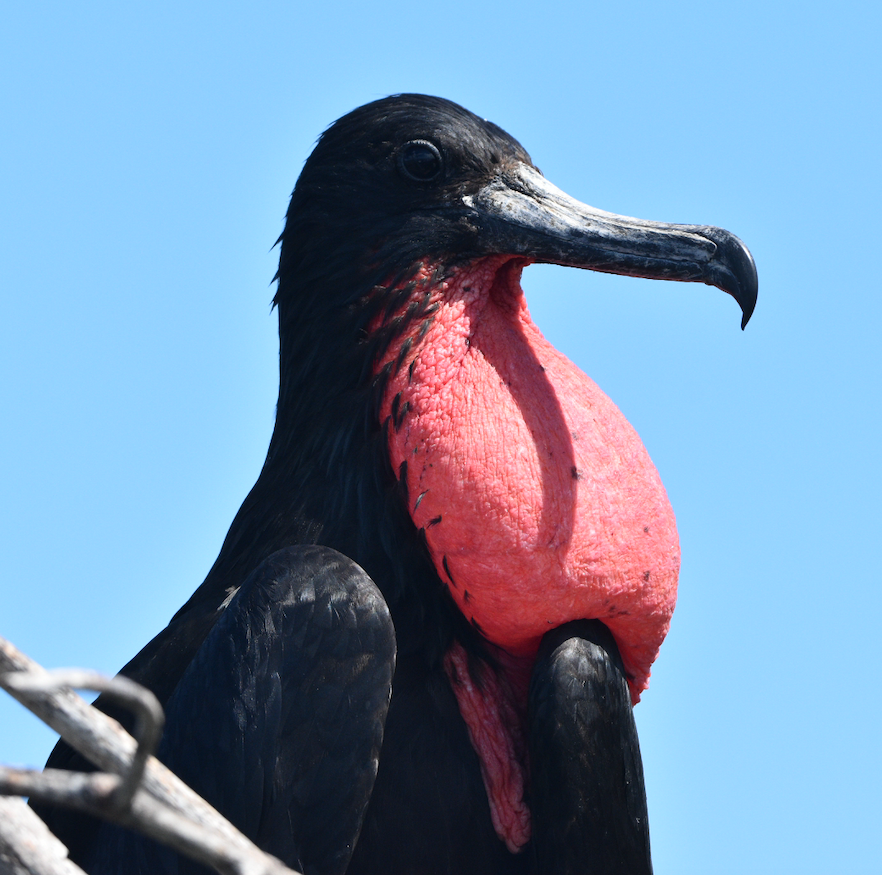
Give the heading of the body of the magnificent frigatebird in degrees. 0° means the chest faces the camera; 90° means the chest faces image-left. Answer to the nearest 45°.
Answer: approximately 315°

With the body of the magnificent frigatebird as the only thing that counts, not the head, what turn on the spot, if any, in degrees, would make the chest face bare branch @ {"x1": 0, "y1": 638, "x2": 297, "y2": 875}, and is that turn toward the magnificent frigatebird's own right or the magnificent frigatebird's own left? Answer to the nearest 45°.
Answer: approximately 45° to the magnificent frigatebird's own right
